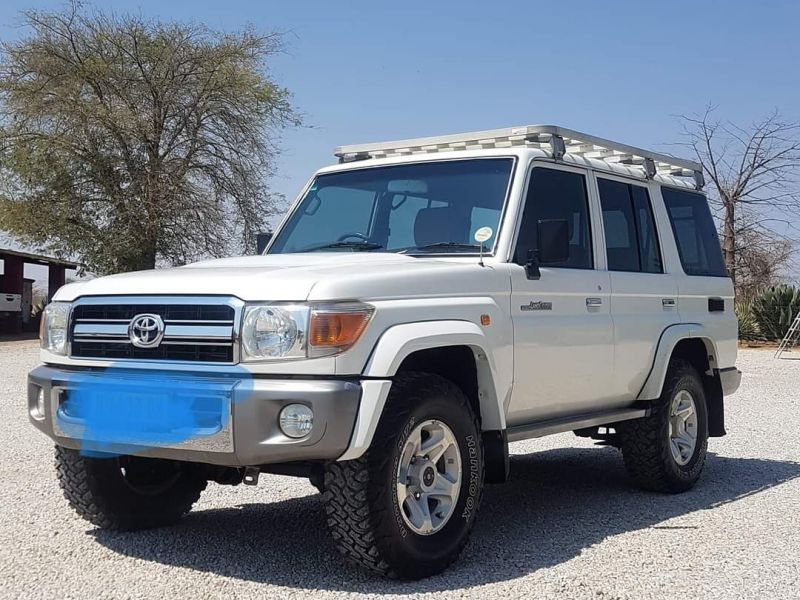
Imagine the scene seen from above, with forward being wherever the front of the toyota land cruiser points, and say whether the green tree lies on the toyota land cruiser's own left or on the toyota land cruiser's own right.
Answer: on the toyota land cruiser's own right

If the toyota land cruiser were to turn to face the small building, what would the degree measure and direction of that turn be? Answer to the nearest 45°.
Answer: approximately 90° to its right

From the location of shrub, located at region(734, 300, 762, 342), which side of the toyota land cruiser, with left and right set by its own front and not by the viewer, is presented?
back

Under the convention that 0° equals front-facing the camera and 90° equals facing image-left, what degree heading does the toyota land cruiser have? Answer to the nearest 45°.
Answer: approximately 45°

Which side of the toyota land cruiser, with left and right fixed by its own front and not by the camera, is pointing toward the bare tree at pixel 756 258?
back
